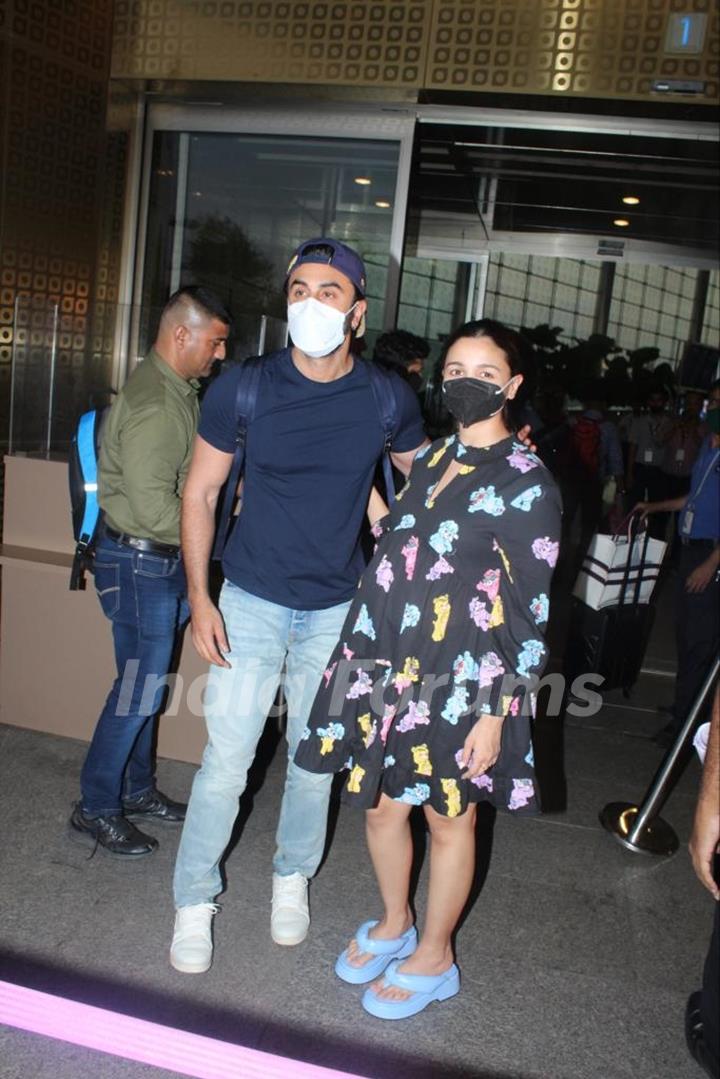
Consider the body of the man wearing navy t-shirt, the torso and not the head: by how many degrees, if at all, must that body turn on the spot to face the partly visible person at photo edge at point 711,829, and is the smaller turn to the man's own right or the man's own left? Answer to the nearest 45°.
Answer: approximately 45° to the man's own left

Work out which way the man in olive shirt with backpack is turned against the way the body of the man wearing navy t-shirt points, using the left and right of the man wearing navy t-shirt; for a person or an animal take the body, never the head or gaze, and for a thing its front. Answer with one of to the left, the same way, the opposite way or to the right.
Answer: to the left

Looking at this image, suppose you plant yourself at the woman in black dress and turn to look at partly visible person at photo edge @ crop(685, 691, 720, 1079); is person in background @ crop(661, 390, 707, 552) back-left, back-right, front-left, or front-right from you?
back-left

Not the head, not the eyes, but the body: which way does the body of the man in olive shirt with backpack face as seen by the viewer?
to the viewer's right

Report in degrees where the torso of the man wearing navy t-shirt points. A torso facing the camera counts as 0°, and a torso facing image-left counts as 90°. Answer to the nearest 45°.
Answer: approximately 0°

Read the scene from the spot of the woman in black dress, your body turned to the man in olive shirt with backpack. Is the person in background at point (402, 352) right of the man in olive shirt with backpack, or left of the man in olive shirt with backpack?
right

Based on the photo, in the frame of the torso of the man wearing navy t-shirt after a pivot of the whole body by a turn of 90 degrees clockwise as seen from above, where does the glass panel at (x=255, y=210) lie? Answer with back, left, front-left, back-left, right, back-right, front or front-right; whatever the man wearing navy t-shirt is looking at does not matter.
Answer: right

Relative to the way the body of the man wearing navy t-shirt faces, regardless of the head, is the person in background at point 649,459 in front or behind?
behind

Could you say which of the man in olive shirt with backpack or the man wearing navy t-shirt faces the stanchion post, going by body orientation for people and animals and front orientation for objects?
the man in olive shirt with backpack
